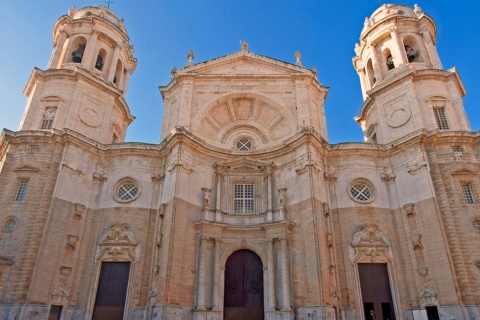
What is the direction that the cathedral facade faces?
toward the camera
